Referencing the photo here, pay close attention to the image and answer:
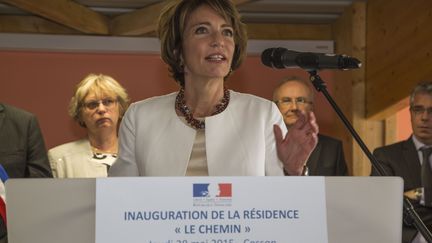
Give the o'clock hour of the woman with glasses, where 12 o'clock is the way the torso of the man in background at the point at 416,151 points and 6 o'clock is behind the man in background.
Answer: The woman with glasses is roughly at 2 o'clock from the man in background.

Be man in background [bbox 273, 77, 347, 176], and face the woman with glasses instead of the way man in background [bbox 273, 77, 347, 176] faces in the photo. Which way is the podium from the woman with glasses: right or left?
left

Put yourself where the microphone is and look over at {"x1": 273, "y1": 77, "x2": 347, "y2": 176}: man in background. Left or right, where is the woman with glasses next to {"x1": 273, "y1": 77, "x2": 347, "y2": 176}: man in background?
left

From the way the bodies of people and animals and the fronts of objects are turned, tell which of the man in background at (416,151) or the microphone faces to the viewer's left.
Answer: the microphone

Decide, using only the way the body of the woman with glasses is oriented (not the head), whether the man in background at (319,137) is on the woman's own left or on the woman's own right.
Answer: on the woman's own left

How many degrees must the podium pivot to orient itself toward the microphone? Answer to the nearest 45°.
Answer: approximately 135° to its left

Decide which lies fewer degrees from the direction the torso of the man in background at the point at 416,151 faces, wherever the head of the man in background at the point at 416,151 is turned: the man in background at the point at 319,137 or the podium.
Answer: the podium

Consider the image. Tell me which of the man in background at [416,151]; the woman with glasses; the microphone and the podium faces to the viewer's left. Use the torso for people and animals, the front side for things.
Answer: the microphone

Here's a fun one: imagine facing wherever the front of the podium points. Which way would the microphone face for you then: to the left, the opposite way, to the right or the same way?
to the right

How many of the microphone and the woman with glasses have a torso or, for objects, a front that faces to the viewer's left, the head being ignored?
1

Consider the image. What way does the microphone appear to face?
to the viewer's left

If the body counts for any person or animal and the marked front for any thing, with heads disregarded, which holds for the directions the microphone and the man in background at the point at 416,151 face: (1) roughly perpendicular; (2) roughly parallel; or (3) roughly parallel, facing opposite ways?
roughly perpendicular
